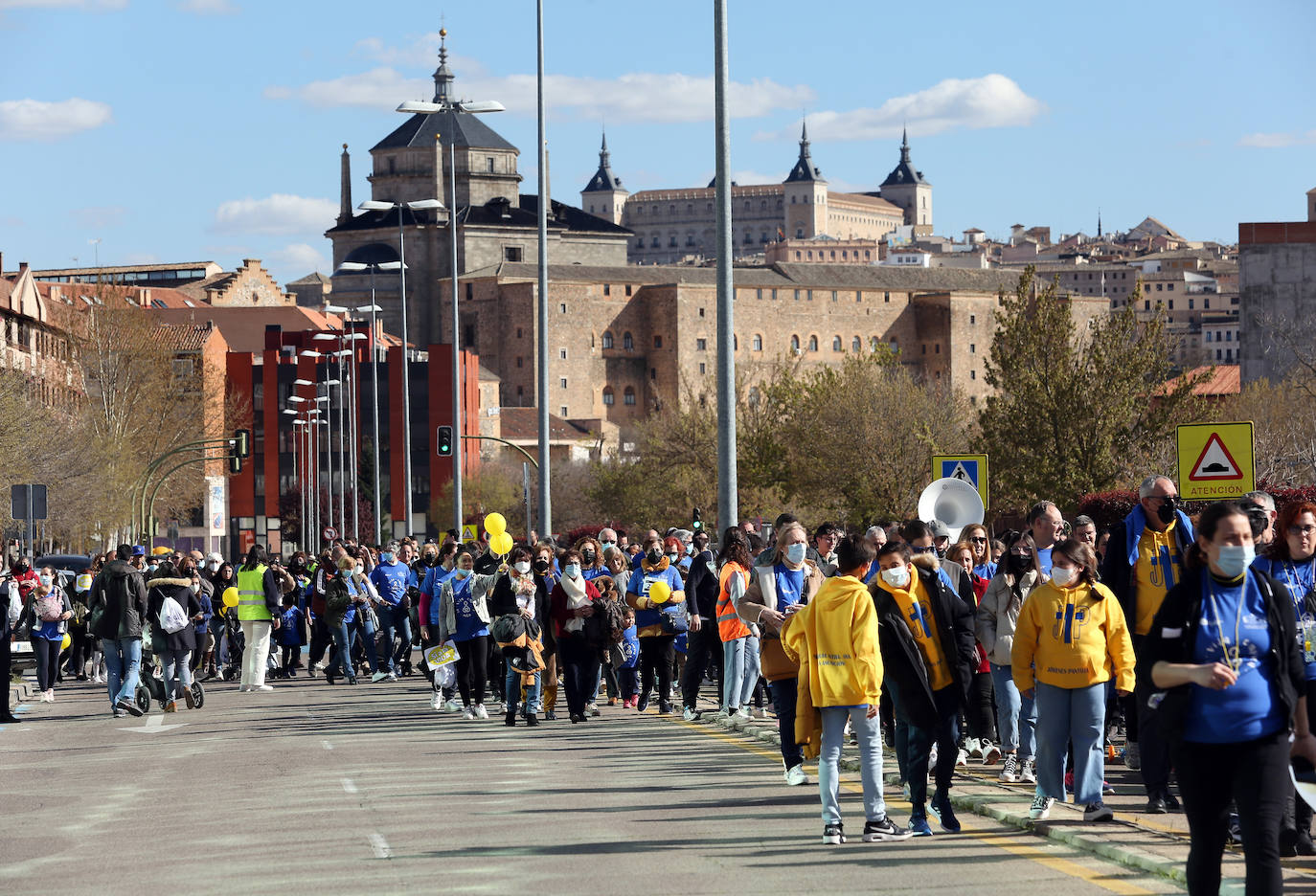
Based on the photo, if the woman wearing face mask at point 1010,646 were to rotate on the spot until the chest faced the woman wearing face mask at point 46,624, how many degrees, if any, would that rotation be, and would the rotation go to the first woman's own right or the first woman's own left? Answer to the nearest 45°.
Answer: approximately 135° to the first woman's own right

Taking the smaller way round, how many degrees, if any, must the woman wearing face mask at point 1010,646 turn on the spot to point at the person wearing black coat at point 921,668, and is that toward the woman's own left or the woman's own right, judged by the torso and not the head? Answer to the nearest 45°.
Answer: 0° — they already face them

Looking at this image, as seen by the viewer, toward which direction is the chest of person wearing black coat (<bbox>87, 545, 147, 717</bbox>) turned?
away from the camera

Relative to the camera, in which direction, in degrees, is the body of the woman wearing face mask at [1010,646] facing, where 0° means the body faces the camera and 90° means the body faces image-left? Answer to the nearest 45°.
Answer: approximately 0°

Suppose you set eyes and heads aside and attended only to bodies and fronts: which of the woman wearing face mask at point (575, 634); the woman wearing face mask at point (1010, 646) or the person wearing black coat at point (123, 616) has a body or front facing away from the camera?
the person wearing black coat

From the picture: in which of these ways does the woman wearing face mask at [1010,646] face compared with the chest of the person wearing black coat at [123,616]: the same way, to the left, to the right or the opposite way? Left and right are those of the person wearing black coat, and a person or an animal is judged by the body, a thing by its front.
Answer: the opposite way

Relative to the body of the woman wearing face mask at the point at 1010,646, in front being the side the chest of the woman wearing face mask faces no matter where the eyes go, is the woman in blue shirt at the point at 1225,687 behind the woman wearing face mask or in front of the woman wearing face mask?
in front

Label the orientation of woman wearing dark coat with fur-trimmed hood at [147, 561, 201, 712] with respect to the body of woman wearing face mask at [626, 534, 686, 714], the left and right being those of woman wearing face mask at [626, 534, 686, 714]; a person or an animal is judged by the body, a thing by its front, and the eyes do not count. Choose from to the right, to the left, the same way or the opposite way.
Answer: the opposite way

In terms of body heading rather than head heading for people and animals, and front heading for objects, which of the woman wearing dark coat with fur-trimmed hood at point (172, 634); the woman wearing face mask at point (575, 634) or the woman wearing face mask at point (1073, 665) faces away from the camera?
the woman wearing dark coat with fur-trimmed hood at point (172, 634)

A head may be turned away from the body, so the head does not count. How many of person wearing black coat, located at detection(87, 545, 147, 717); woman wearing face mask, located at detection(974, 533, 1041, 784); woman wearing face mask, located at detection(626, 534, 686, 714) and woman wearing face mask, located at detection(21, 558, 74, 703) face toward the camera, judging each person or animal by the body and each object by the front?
3

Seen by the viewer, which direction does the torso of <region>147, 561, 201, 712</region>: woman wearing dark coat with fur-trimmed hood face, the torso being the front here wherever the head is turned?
away from the camera
